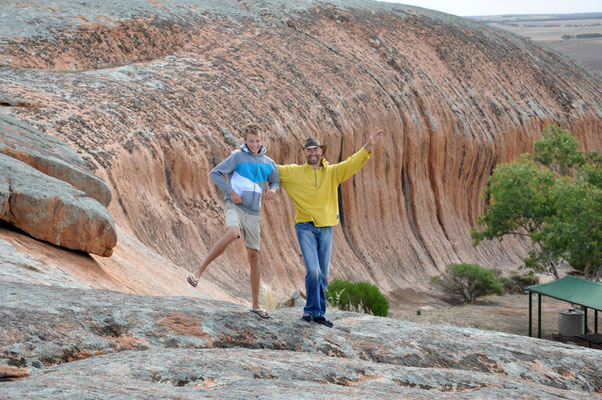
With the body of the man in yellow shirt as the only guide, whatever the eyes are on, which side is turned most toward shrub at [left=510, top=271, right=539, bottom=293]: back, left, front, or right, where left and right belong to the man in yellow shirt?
back

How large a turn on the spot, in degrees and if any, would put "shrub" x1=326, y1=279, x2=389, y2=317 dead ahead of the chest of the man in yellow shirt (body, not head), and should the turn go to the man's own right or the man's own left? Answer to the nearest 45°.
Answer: approximately 180°

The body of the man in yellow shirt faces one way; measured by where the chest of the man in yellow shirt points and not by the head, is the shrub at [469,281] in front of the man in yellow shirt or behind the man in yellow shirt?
behind

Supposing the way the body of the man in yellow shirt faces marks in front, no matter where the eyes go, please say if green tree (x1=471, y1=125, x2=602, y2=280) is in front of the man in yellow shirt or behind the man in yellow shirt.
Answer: behind

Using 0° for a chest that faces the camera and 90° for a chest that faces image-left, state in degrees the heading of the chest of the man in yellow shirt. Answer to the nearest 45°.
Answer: approximately 0°

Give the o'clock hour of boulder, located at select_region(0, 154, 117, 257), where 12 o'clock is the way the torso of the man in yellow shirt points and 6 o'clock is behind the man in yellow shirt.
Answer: The boulder is roughly at 4 o'clock from the man in yellow shirt.
